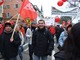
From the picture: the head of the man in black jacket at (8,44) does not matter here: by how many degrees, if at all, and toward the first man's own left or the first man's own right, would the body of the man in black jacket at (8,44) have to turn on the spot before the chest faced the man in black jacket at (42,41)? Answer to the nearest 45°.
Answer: approximately 90° to the first man's own left

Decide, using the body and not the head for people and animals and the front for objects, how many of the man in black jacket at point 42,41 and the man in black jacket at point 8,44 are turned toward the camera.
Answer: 2

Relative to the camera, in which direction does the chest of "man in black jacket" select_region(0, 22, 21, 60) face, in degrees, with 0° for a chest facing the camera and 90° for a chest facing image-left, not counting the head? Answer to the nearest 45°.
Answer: approximately 0°

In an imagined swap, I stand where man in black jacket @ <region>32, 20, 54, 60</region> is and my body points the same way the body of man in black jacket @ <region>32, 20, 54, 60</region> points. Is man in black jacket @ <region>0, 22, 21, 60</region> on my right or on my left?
on my right

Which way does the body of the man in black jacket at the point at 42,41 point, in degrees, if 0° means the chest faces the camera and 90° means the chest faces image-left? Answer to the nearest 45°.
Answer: approximately 0°
